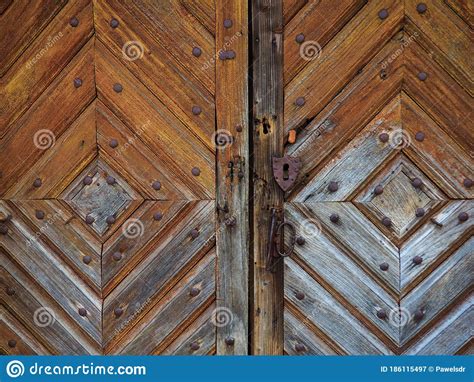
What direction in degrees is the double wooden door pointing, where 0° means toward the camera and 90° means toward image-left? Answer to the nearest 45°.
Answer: approximately 0°
